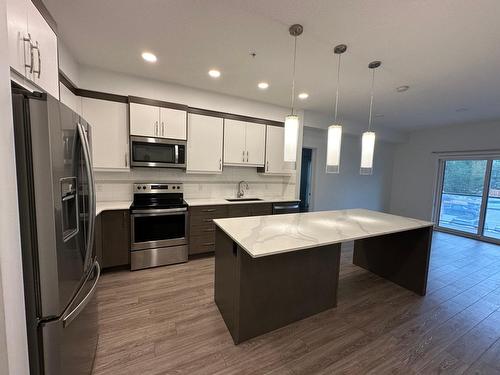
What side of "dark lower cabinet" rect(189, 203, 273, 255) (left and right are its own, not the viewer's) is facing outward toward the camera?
front

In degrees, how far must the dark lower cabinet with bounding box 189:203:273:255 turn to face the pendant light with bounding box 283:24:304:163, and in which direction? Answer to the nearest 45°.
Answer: approximately 45° to its left

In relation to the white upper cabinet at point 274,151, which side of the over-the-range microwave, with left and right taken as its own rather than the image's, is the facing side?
left

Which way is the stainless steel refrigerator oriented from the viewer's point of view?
to the viewer's right

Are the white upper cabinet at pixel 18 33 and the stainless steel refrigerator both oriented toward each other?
no

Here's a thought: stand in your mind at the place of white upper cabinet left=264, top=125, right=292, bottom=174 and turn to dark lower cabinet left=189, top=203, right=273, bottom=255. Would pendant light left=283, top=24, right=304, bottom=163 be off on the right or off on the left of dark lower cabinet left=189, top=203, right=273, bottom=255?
left

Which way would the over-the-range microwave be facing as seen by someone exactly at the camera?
facing the viewer

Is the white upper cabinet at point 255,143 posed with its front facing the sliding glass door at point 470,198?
no

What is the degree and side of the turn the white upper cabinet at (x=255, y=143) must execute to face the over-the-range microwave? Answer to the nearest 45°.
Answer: approximately 90° to its right

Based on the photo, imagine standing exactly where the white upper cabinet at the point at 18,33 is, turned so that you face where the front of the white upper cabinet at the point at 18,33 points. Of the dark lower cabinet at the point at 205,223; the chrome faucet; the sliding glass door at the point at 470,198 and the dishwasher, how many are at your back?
0

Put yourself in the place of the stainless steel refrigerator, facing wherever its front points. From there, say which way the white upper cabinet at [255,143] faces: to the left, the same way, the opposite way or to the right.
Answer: to the right

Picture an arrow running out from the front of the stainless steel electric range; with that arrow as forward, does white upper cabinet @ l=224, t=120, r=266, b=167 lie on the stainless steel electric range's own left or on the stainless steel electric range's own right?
on the stainless steel electric range's own left

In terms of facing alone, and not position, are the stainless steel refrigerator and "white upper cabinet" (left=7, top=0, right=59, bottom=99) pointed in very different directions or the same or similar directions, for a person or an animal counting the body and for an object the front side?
same or similar directions

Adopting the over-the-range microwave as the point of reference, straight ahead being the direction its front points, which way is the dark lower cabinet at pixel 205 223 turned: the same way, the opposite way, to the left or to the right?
the same way

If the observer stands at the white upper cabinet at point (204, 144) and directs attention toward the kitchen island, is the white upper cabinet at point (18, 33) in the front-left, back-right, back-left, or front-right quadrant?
front-right

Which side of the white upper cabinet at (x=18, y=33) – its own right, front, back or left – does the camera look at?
right
